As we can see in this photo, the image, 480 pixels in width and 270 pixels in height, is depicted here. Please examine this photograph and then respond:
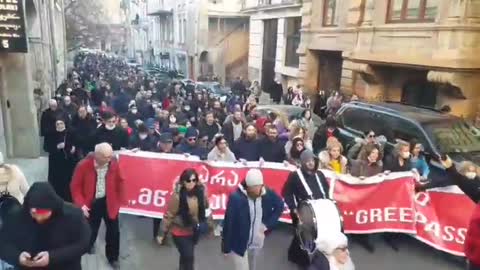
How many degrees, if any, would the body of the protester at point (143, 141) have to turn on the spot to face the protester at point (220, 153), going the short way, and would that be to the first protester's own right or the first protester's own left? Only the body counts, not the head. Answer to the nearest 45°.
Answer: approximately 45° to the first protester's own left

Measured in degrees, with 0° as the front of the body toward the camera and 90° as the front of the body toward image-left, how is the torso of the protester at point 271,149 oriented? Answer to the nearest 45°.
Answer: approximately 0°

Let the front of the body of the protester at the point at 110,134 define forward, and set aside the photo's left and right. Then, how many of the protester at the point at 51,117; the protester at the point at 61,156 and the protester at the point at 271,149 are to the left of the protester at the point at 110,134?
1

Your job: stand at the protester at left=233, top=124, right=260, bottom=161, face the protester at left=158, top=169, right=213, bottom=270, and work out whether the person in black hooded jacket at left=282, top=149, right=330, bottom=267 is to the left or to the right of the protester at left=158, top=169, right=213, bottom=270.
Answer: left

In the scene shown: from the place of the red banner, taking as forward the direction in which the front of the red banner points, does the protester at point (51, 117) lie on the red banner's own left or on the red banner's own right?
on the red banner's own right

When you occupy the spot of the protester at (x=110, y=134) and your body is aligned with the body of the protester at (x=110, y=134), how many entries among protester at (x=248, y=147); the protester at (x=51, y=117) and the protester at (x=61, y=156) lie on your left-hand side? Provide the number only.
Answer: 1

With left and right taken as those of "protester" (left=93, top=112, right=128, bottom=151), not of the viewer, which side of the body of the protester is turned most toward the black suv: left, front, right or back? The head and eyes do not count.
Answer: left

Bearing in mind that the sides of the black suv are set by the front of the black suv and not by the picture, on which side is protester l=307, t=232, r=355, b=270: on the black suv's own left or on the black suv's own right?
on the black suv's own right
